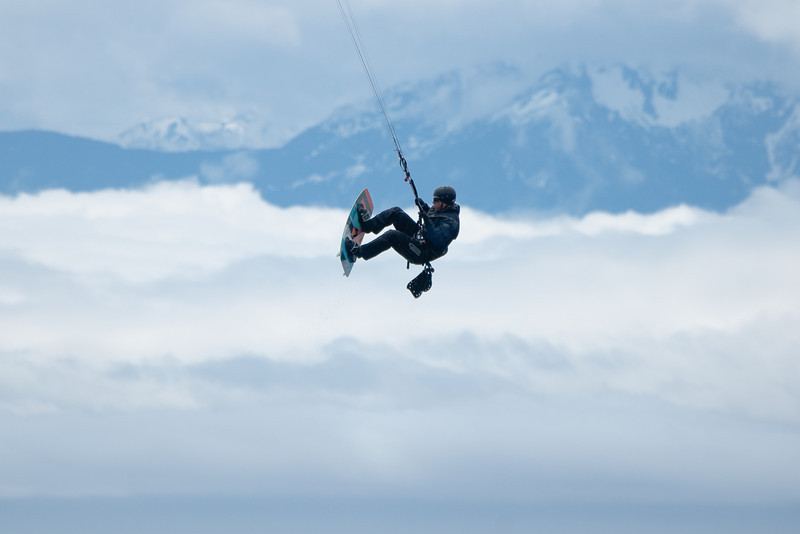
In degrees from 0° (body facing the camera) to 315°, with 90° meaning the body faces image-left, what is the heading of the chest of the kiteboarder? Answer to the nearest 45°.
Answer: approximately 90°
